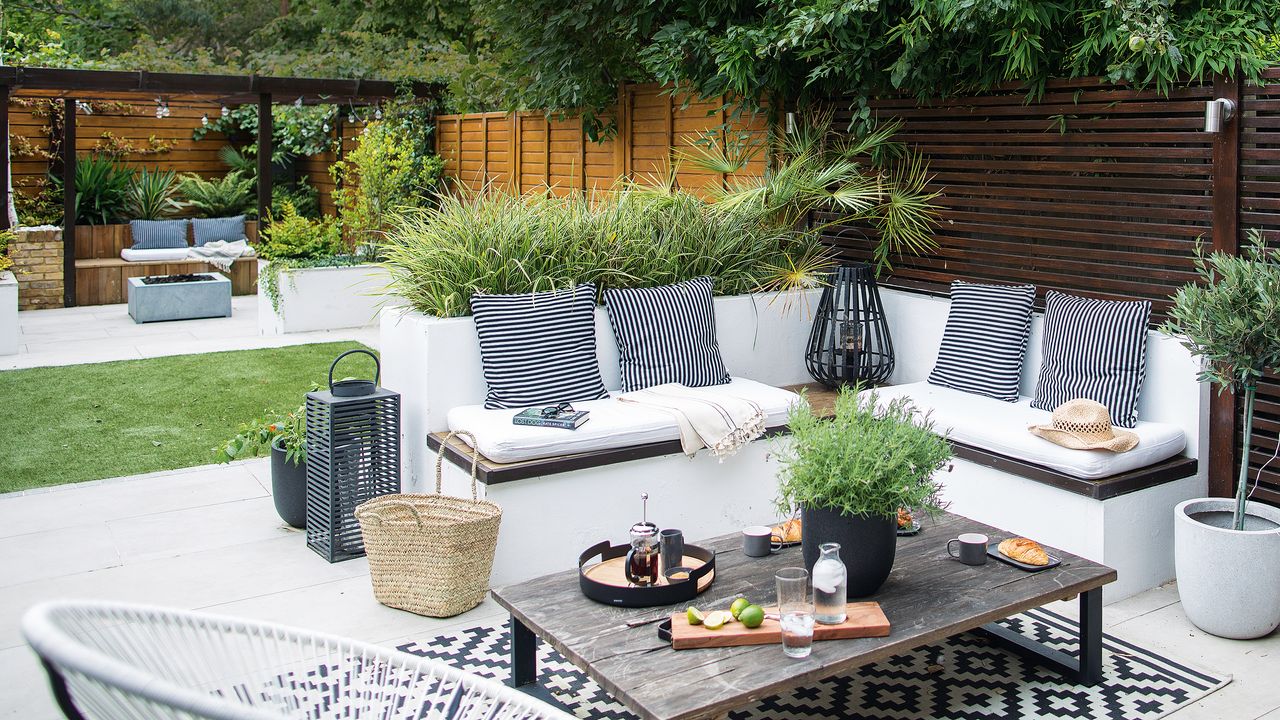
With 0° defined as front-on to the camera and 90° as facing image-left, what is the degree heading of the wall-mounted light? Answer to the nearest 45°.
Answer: approximately 45°

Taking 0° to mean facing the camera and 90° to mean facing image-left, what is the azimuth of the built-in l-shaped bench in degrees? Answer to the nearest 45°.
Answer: approximately 0°

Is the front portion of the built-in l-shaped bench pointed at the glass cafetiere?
yes

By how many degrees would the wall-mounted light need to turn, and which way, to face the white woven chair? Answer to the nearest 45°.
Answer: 0° — it already faces it

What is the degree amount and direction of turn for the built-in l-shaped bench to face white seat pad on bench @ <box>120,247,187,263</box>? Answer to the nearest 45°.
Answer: approximately 135° to its right

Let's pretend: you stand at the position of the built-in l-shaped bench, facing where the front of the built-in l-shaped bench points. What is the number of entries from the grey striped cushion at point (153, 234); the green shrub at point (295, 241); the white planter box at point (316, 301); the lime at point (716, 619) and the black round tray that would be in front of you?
2

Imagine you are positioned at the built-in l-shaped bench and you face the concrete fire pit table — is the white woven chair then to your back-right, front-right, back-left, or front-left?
back-left

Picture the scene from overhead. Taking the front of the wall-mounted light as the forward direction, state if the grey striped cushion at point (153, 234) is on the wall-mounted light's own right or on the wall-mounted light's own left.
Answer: on the wall-mounted light's own right

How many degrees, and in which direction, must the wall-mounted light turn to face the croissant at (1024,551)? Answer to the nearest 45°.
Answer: approximately 45° to its left

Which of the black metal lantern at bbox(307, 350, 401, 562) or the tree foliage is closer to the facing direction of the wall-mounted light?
the black metal lantern
